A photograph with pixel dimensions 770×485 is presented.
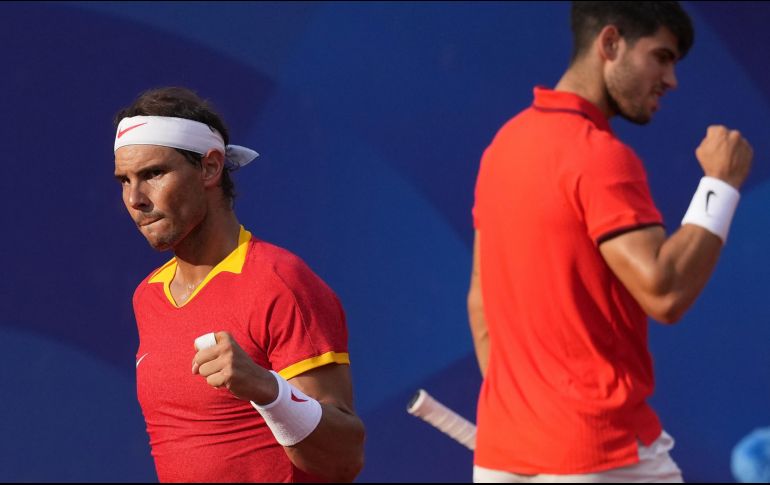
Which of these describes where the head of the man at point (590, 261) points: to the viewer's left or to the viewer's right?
to the viewer's right

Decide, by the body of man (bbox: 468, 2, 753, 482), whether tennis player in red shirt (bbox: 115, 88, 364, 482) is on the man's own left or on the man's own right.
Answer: on the man's own left

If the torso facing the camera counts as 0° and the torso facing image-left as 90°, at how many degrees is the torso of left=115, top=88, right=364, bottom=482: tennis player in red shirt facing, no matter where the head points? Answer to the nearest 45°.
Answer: approximately 45°

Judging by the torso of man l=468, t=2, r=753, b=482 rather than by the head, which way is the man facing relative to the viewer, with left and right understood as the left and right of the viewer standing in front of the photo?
facing away from the viewer and to the right of the viewer

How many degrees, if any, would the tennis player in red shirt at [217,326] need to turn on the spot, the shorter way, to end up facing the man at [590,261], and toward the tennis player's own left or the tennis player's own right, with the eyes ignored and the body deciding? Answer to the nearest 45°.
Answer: approximately 90° to the tennis player's own left

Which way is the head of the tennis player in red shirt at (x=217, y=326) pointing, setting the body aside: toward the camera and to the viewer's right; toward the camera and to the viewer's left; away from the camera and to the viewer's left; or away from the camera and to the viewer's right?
toward the camera and to the viewer's left

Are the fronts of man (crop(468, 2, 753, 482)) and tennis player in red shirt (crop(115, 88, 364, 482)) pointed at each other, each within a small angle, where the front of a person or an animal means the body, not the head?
no
